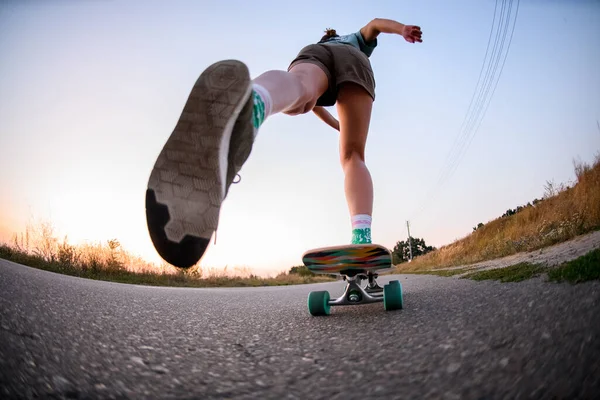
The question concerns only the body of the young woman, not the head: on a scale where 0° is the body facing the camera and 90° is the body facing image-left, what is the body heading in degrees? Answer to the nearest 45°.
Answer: approximately 180°
